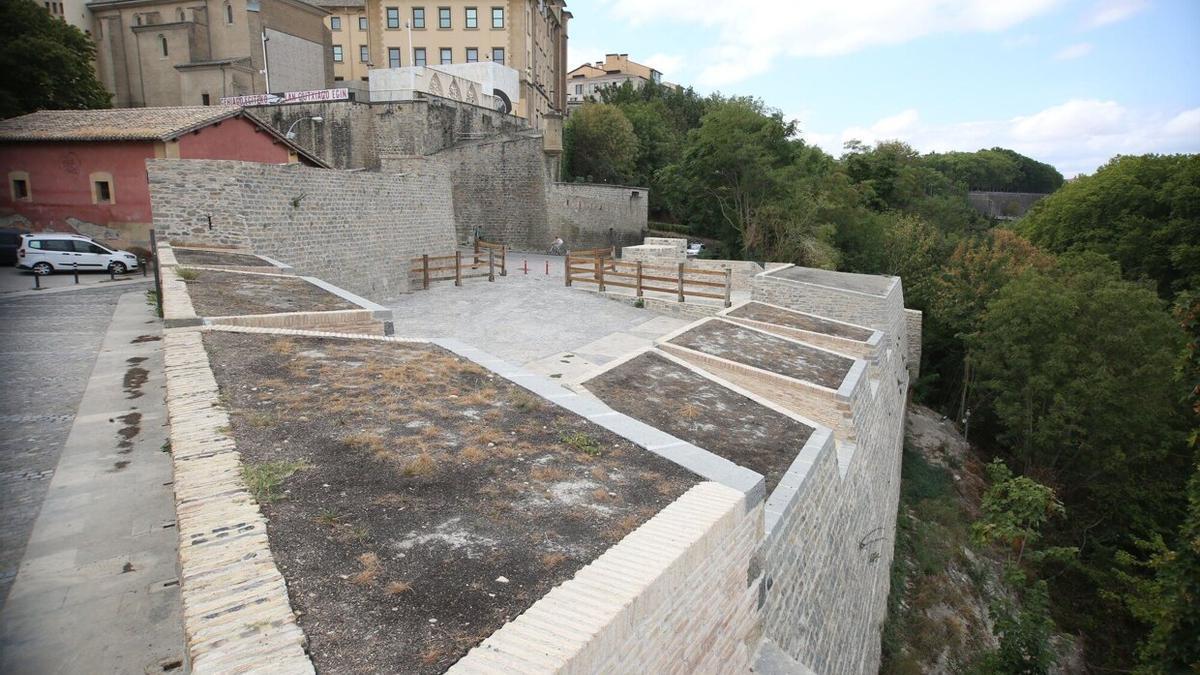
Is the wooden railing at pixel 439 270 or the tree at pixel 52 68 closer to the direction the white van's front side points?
the wooden railing

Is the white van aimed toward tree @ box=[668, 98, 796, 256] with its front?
yes

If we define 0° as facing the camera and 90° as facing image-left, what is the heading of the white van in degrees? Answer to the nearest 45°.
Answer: approximately 270°

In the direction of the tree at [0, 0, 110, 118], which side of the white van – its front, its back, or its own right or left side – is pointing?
left

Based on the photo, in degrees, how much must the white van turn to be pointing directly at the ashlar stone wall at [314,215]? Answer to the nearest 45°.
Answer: approximately 45° to its right

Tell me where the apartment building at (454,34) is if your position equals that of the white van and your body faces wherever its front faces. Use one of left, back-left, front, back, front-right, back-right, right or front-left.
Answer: front-left

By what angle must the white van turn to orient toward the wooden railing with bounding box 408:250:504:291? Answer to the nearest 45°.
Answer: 0° — it already faces it
